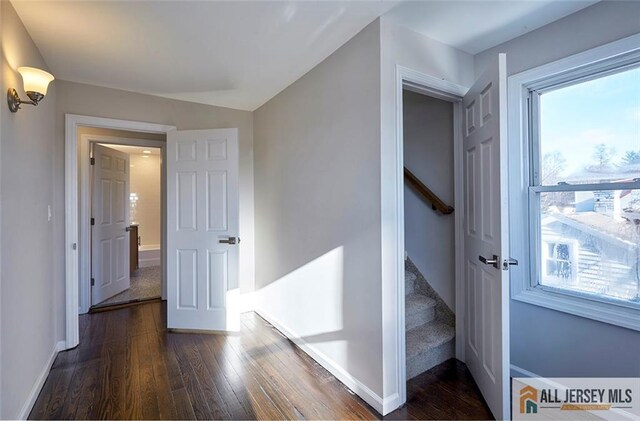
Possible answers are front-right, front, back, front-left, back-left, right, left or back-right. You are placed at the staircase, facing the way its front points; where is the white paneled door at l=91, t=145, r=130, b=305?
back-right

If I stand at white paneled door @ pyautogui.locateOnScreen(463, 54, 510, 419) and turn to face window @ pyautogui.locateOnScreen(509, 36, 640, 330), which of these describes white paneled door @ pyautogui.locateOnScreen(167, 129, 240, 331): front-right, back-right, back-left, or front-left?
back-left

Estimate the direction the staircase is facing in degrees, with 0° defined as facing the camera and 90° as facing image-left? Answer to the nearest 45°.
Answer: approximately 315°

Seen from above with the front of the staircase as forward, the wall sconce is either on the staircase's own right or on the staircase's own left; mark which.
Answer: on the staircase's own right

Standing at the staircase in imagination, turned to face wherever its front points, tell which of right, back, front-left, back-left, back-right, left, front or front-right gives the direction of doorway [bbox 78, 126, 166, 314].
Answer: back-right
